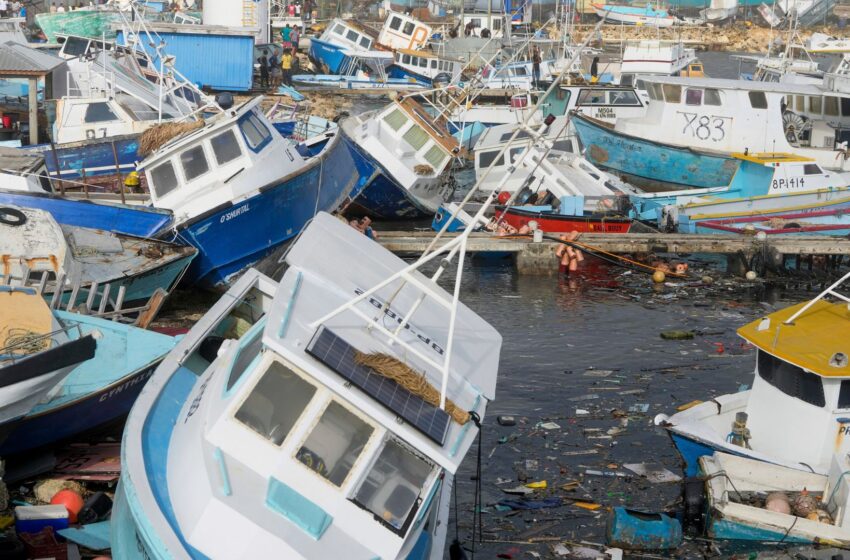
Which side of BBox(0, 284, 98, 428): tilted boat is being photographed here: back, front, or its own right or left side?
right

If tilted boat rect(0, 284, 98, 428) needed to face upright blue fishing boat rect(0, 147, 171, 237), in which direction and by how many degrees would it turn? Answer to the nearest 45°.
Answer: approximately 90° to its left

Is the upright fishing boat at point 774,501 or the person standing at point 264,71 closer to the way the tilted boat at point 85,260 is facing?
the upright fishing boat

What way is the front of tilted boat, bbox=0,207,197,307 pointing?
to the viewer's right

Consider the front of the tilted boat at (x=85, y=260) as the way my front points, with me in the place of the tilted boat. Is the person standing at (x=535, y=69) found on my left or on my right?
on my left

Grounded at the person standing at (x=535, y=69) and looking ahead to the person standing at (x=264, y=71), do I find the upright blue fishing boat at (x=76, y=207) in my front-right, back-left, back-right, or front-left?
front-left

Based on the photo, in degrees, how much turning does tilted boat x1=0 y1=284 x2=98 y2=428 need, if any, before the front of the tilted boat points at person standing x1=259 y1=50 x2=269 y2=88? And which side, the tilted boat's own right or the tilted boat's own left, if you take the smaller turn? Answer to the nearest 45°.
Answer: approximately 90° to the tilted boat's own left

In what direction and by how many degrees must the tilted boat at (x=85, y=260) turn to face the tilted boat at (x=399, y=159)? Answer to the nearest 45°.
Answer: approximately 45° to its left

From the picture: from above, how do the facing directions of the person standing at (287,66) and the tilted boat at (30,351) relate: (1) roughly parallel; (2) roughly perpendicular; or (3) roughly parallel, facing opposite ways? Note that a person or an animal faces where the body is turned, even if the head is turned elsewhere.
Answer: roughly perpendicular
